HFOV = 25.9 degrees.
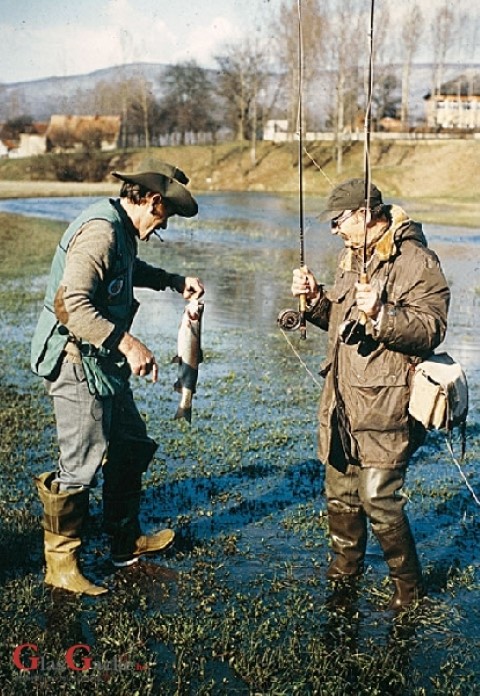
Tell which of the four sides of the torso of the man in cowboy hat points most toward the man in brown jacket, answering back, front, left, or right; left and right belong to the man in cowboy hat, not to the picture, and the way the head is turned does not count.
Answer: front

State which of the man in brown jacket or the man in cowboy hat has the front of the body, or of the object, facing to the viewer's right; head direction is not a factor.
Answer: the man in cowboy hat

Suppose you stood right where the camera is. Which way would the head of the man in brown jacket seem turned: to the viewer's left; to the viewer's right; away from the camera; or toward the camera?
to the viewer's left

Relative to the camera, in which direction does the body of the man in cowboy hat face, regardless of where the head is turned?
to the viewer's right

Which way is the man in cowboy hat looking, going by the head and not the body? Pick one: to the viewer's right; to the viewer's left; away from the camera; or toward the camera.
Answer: to the viewer's right

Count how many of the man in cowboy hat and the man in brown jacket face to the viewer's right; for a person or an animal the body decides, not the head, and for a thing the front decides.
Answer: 1
